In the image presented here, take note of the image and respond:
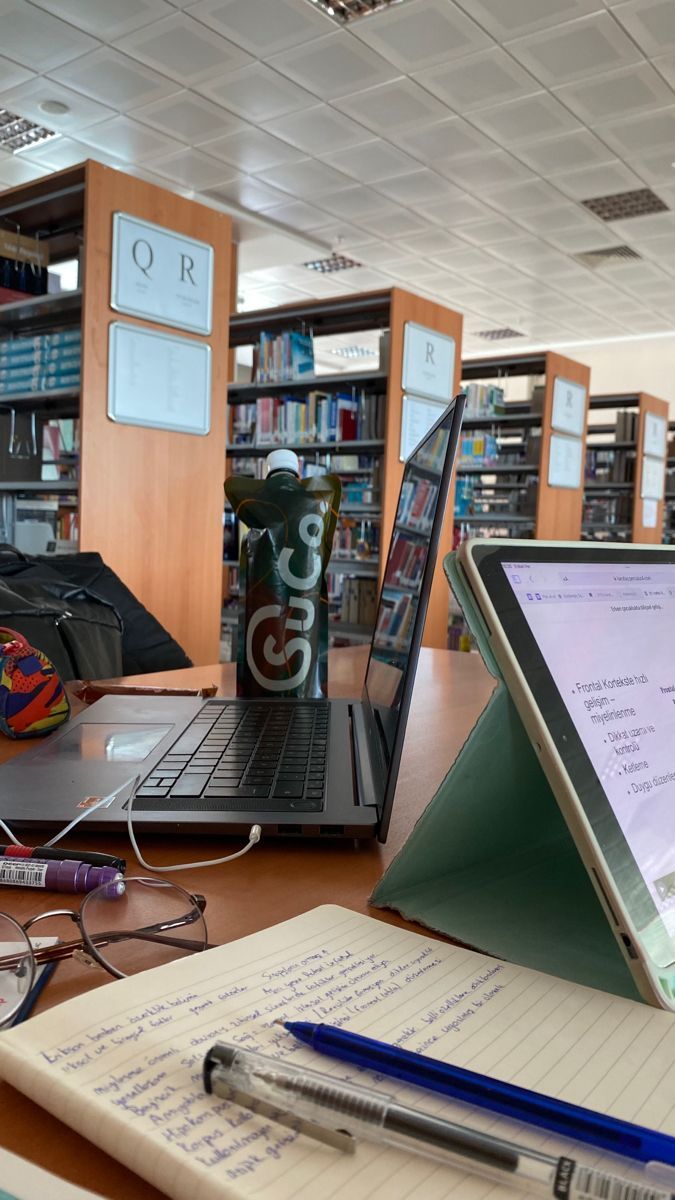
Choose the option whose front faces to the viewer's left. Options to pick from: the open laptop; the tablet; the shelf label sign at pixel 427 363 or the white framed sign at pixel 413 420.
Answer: the open laptop

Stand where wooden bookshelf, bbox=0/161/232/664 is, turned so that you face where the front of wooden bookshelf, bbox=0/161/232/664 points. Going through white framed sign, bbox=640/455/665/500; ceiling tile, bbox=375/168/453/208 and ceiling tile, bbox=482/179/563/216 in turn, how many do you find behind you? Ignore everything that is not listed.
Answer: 3

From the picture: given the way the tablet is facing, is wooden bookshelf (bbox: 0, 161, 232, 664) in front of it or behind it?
behind

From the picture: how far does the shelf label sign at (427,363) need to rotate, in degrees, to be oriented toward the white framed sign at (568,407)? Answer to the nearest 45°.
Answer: approximately 90° to its left

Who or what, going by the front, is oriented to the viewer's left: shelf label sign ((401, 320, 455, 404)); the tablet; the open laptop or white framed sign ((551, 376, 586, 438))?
the open laptop

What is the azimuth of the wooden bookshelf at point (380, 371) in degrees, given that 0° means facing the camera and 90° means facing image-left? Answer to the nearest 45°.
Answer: approximately 45°

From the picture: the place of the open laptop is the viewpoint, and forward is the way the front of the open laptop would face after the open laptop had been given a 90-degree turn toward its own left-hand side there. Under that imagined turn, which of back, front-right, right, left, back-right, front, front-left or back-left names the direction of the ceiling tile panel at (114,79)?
back

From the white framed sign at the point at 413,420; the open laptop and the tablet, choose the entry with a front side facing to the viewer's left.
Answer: the open laptop

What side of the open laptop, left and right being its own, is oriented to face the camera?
left

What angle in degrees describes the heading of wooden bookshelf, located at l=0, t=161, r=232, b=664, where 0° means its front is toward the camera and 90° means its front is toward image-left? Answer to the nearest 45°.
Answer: approximately 45°
